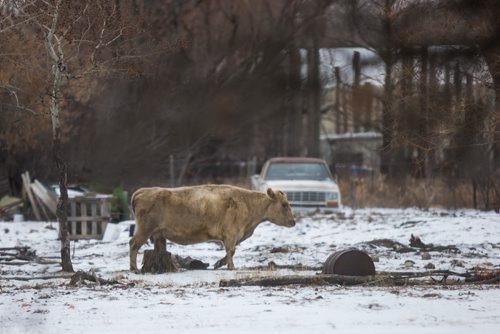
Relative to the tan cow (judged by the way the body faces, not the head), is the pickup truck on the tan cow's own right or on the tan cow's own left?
on the tan cow's own left

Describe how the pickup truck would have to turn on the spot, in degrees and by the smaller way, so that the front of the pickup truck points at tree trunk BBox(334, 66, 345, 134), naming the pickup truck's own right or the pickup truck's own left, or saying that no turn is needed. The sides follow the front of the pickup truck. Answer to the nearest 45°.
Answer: approximately 180°

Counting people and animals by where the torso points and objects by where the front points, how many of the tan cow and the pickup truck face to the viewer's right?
1

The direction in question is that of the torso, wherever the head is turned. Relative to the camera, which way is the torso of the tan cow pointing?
to the viewer's right

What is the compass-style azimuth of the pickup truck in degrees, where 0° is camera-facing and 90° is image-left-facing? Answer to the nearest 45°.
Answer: approximately 0°

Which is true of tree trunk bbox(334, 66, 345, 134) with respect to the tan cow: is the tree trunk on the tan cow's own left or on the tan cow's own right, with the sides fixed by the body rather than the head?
on the tan cow's own left

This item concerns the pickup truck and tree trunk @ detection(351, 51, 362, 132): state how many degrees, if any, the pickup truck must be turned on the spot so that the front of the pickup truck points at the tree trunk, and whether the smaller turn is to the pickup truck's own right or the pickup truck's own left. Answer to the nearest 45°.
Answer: approximately 180°

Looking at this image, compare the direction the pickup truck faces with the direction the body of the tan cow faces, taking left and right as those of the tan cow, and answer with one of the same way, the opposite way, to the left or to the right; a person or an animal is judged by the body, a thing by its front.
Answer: to the right

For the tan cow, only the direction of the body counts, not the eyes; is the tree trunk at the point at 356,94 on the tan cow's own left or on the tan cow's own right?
on the tan cow's own left

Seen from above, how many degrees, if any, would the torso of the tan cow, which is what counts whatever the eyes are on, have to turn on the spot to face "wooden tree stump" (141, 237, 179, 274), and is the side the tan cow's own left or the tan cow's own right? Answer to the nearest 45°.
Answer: approximately 135° to the tan cow's own right

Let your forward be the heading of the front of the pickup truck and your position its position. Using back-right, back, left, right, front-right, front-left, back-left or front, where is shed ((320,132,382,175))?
back
